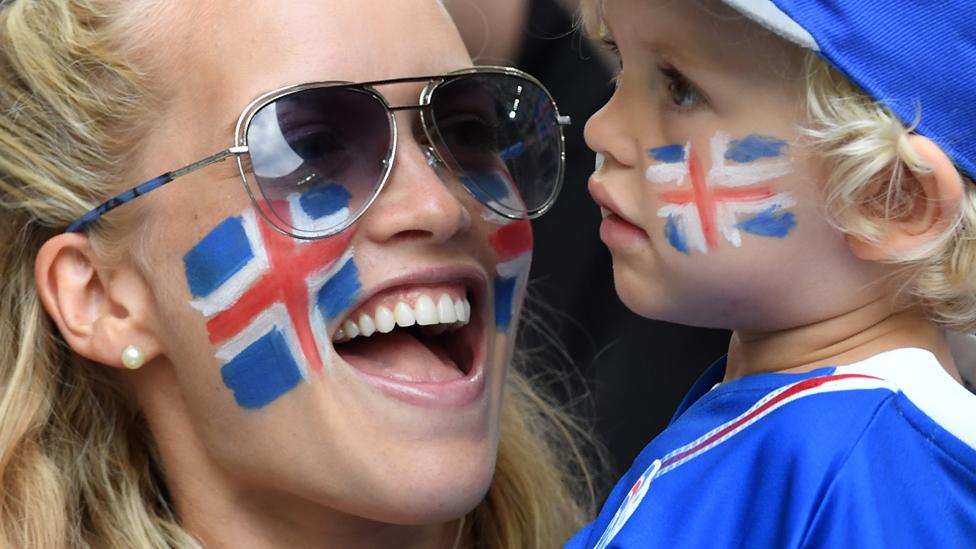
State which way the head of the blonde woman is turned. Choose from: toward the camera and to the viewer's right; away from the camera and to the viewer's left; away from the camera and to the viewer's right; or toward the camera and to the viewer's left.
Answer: toward the camera and to the viewer's right

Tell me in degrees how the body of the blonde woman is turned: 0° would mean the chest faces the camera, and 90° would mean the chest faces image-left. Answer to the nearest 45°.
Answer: approximately 315°

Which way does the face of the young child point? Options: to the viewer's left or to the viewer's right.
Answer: to the viewer's left

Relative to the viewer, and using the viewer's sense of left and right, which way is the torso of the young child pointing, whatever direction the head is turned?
facing to the left of the viewer
